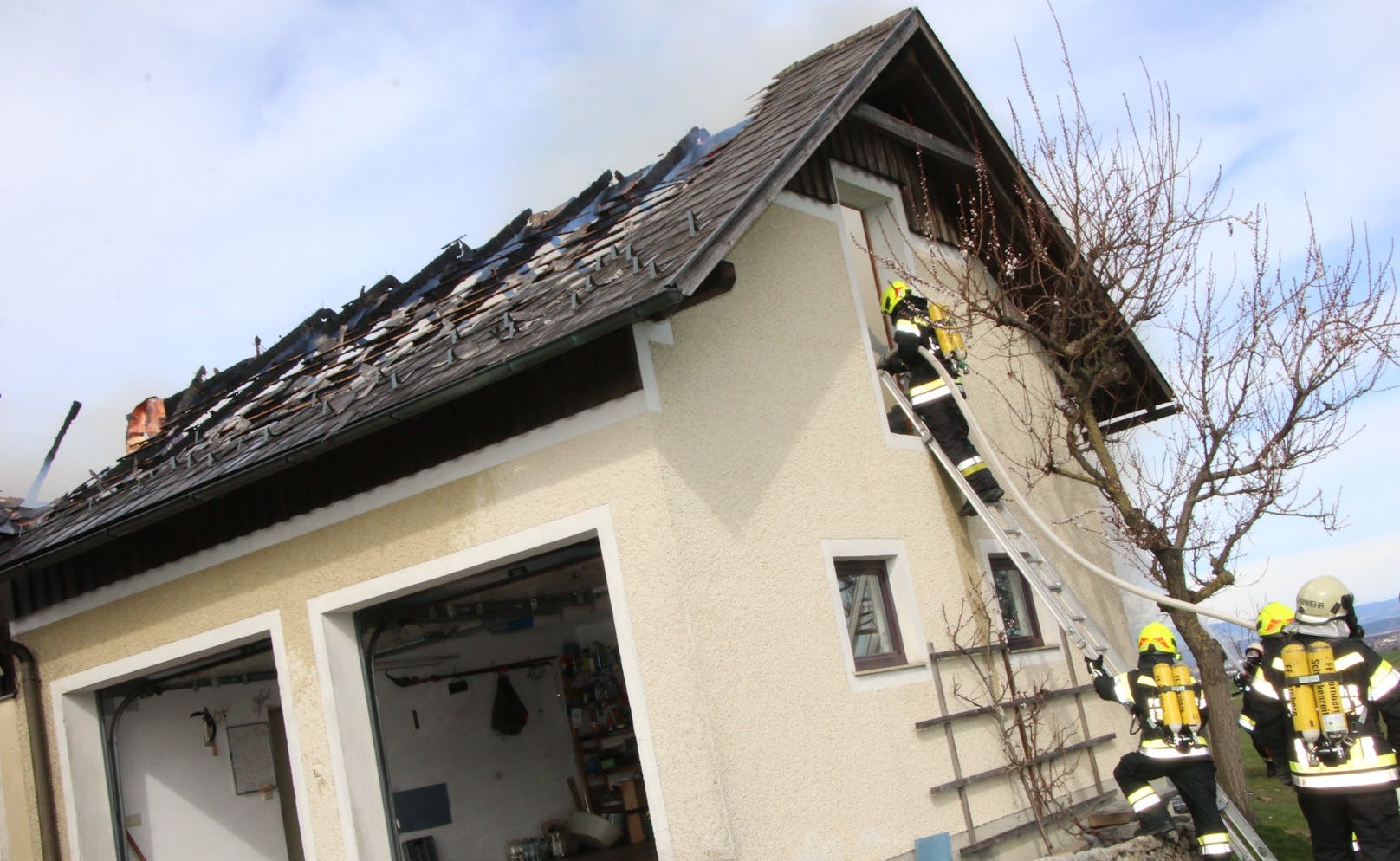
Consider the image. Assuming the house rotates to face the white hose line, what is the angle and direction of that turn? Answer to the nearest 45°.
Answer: approximately 135° to its left

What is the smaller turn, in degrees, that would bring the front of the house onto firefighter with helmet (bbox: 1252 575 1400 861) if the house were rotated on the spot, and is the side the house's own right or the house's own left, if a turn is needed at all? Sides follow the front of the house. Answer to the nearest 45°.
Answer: approximately 90° to the house's own left

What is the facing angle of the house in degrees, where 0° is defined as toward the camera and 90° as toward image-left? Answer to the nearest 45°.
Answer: approximately 45°
